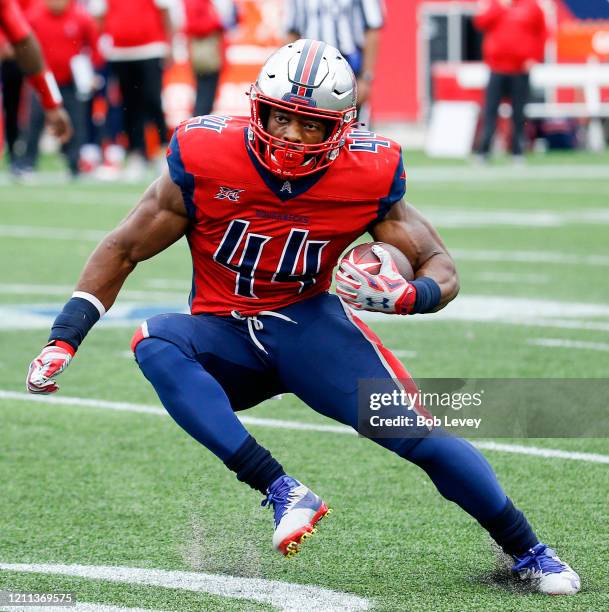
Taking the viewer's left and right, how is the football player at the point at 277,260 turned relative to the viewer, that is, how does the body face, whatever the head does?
facing the viewer

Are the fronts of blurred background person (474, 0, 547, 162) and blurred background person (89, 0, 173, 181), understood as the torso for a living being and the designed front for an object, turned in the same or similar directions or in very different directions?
same or similar directions

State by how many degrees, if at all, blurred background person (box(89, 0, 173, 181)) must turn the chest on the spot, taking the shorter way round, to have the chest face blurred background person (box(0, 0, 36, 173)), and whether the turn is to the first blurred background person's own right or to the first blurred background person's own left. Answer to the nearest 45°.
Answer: approximately 135° to the first blurred background person's own right

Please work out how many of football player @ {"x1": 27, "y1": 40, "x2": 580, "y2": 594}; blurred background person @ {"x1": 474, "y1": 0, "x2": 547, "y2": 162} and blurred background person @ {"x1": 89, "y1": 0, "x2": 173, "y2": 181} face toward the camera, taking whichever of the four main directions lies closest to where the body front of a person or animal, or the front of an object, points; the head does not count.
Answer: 3

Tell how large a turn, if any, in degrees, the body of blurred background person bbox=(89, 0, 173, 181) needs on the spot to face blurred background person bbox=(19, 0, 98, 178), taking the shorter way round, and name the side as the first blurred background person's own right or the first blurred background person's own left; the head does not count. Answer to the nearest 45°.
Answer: approximately 135° to the first blurred background person's own right

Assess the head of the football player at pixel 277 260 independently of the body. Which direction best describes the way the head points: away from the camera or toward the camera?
toward the camera

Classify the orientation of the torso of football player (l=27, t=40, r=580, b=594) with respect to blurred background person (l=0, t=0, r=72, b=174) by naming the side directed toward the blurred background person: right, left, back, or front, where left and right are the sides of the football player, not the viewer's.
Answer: back

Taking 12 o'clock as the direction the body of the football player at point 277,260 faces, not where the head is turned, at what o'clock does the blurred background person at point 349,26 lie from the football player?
The blurred background person is roughly at 6 o'clock from the football player.

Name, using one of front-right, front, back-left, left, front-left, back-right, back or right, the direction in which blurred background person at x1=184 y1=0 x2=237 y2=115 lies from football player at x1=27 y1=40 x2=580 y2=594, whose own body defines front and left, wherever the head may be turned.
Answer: back

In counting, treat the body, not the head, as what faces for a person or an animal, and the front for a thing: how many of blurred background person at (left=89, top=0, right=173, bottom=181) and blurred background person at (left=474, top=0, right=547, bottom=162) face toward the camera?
2

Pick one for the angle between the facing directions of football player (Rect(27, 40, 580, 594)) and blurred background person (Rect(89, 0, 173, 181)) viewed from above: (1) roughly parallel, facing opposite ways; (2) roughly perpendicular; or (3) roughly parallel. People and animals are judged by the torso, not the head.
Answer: roughly parallel
